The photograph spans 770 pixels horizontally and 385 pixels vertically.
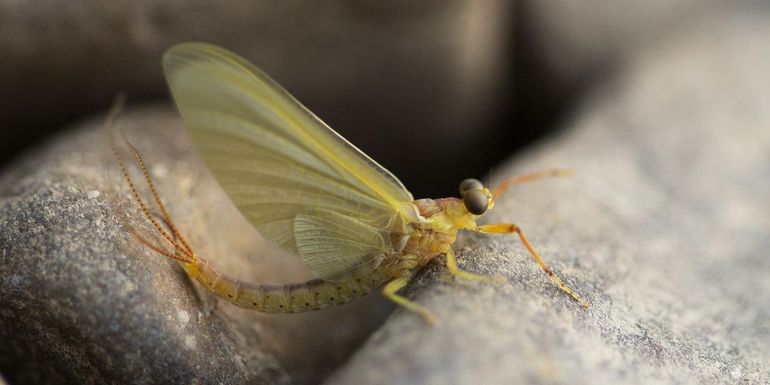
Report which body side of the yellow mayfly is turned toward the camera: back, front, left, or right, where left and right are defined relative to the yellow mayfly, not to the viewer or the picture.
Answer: right
